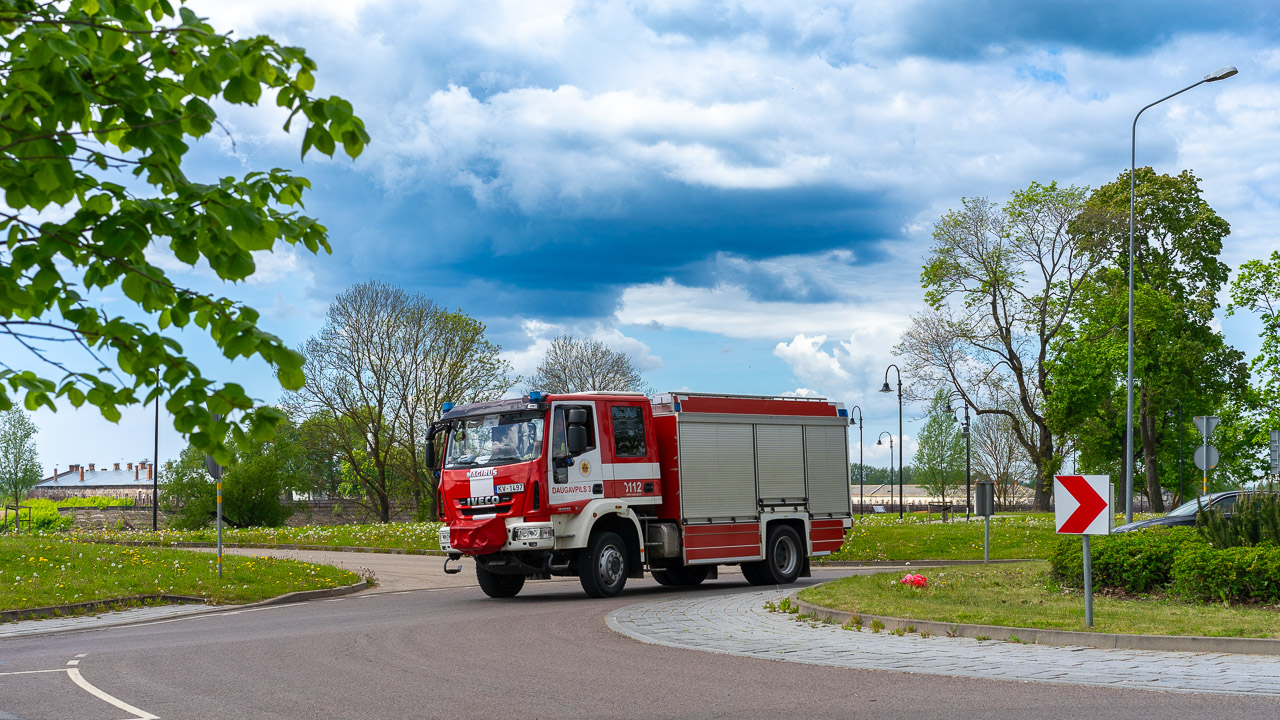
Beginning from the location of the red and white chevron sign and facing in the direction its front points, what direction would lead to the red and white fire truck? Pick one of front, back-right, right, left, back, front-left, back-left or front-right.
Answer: back-right

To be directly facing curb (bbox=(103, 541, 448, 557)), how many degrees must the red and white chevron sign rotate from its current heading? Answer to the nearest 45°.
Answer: approximately 135° to its right

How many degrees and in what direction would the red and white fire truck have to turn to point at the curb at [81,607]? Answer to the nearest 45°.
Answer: approximately 45° to its right

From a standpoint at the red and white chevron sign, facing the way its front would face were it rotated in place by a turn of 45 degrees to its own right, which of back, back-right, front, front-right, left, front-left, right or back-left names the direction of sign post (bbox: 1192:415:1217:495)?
back-right

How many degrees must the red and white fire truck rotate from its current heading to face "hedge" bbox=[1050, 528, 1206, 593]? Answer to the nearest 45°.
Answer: approximately 90° to its left

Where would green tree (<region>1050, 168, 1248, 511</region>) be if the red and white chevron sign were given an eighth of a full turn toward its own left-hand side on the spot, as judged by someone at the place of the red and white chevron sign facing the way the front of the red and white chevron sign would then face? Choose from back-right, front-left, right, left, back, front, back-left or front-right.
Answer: back-left

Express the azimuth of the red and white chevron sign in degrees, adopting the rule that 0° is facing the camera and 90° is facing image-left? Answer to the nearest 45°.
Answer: approximately 0°

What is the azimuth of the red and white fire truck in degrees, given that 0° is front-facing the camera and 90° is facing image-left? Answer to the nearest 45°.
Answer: approximately 45°
